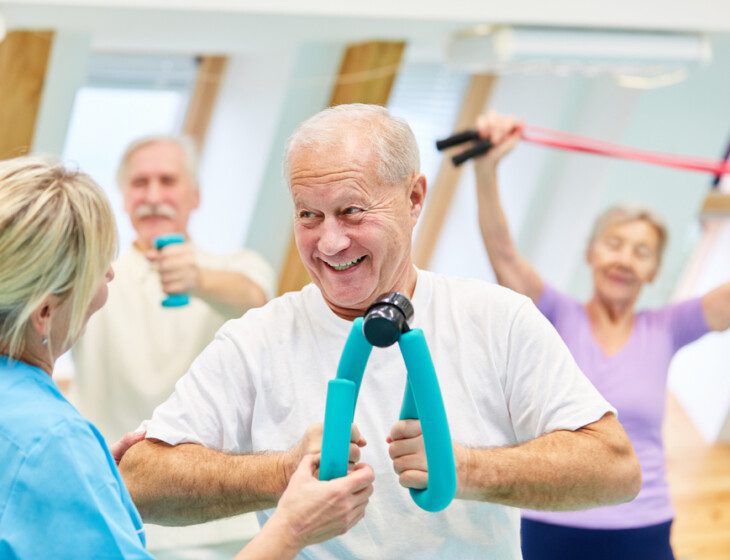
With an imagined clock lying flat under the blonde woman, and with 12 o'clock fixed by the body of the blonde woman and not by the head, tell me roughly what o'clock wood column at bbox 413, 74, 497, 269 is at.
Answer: The wood column is roughly at 11 o'clock from the blonde woman.

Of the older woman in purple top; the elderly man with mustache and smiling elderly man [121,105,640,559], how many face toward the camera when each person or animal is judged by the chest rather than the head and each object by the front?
3

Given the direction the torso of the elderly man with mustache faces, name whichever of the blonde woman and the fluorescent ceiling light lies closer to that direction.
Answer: the blonde woman

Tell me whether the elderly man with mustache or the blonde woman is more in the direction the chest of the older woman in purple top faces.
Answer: the blonde woman

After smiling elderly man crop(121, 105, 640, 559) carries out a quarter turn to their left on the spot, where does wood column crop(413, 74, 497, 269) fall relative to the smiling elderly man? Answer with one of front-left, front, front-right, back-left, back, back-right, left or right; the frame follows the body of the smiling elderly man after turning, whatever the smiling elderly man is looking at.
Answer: left

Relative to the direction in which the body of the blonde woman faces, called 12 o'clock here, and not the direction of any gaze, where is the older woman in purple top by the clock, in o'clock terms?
The older woman in purple top is roughly at 12 o'clock from the blonde woman.

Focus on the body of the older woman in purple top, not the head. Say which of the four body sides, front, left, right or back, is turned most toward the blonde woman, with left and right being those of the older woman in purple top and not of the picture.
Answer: front

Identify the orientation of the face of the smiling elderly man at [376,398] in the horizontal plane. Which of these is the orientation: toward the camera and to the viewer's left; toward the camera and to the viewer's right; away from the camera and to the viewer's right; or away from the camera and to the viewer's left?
toward the camera and to the viewer's left

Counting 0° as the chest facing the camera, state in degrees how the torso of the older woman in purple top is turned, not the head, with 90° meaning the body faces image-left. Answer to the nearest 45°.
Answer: approximately 0°

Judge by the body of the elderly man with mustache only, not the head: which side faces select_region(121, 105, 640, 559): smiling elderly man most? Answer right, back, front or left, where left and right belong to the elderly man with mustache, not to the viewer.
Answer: front

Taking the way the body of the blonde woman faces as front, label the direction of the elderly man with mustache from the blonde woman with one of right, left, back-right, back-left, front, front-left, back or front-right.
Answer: front-left

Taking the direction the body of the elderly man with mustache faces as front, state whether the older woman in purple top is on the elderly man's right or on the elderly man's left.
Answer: on the elderly man's left

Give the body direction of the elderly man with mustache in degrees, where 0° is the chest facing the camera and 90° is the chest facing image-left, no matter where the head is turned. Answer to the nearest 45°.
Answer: approximately 0°

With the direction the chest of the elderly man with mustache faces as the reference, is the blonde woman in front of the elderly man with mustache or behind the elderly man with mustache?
in front

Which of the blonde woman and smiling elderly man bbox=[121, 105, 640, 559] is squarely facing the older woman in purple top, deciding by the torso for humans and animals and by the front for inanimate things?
the blonde woman
